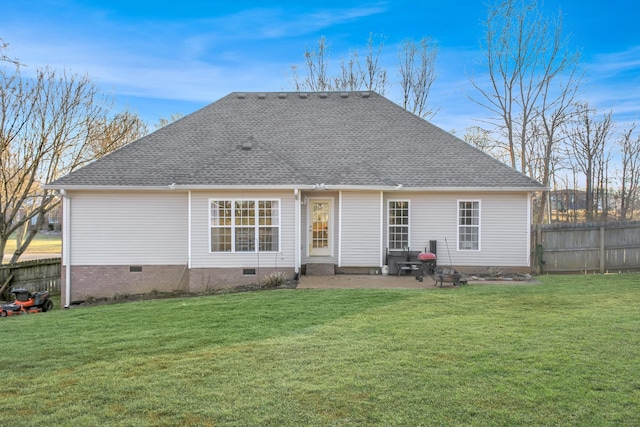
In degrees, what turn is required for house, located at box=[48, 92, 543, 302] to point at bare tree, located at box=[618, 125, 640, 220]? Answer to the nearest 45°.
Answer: approximately 45° to its right

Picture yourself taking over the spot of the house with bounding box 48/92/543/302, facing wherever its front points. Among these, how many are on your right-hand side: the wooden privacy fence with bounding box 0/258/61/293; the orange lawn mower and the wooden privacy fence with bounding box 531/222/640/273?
1

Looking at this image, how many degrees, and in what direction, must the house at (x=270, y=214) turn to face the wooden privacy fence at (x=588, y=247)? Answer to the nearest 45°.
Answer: approximately 90° to its right

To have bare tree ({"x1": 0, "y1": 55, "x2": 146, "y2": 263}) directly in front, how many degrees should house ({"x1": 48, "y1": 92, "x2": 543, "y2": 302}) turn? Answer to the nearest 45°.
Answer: approximately 45° to its left

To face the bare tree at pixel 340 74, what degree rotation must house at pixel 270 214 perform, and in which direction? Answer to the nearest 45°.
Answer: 0° — it already faces it

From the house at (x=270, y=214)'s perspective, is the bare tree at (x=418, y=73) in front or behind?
in front

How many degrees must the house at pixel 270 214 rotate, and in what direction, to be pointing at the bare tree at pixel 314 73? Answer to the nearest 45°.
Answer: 0° — it already faces it

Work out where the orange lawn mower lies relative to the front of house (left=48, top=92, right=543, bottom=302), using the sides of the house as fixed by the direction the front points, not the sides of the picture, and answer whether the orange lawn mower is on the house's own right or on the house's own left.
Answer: on the house's own left

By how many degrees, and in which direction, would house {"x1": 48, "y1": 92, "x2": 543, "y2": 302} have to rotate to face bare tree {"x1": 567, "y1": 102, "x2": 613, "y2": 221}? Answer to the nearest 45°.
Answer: approximately 45° to its right

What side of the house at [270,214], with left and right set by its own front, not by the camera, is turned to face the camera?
back
